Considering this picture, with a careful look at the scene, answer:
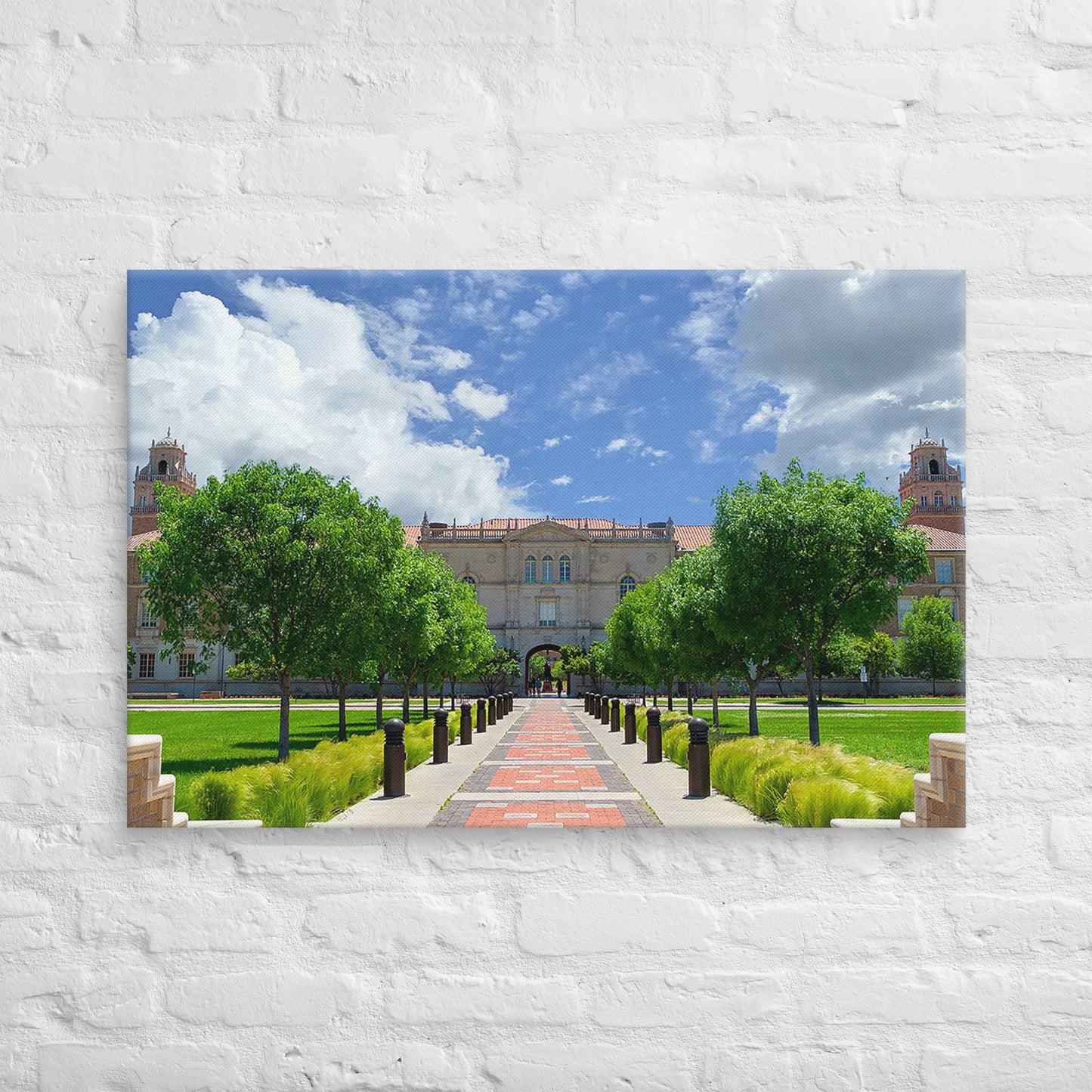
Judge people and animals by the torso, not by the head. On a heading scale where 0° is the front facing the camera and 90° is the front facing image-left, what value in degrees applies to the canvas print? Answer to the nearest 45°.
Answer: approximately 0°
